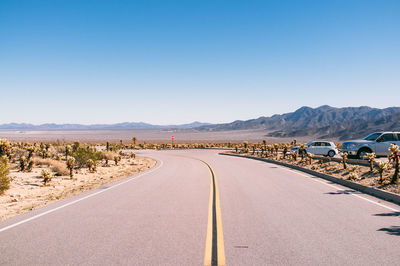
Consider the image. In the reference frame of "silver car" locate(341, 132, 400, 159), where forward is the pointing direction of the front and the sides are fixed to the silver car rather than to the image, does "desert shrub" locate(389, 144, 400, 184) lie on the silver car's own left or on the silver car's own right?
on the silver car's own left

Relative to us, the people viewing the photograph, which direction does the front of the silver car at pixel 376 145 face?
facing the viewer and to the left of the viewer

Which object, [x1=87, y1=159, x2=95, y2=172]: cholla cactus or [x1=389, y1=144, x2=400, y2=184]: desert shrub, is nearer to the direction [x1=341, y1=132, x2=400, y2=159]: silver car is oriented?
the cholla cactus

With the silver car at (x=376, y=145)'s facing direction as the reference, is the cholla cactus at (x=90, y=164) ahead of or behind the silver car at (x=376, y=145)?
ahead
